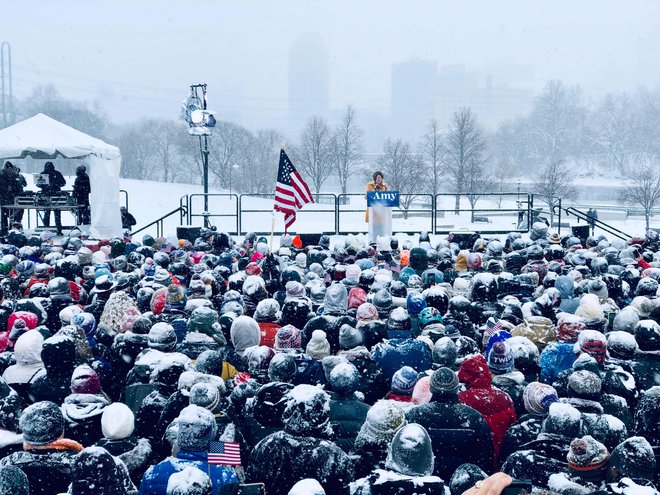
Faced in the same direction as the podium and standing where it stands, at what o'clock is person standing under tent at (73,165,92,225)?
The person standing under tent is roughly at 4 o'clock from the podium.

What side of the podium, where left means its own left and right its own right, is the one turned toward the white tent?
right

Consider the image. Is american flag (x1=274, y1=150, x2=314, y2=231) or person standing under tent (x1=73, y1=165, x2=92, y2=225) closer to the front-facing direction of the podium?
the american flag

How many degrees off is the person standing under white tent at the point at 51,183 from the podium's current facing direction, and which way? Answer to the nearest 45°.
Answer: approximately 135° to its right

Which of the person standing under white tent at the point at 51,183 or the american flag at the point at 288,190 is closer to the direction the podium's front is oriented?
the american flag

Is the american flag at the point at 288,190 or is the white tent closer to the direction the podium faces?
the american flag

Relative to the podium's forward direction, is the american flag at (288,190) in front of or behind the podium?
in front

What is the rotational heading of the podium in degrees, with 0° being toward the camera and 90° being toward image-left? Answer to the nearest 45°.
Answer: approximately 0°
